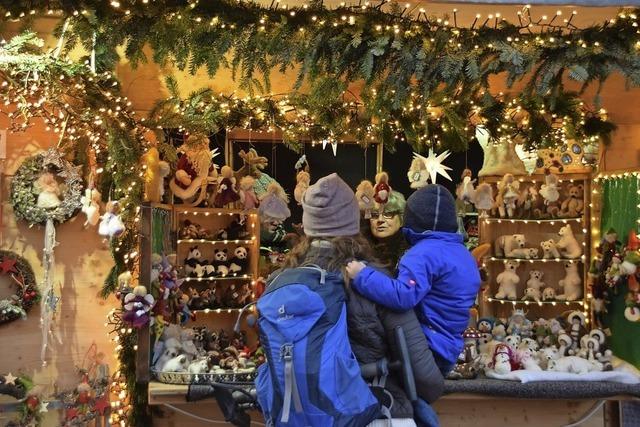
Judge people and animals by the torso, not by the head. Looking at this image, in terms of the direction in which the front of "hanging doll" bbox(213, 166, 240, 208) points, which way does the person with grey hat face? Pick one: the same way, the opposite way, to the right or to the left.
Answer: the opposite way

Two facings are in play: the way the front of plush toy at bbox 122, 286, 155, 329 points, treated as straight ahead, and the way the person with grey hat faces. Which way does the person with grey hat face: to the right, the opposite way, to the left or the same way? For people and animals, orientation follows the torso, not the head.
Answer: the opposite way

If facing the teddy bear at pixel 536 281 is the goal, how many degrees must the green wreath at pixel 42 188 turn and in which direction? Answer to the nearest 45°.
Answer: approximately 90° to its left

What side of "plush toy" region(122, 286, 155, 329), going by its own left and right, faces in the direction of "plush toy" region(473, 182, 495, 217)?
left

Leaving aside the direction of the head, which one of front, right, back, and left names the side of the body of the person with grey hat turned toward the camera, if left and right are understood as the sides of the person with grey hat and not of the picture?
back

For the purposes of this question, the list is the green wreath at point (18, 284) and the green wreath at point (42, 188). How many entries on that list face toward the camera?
2

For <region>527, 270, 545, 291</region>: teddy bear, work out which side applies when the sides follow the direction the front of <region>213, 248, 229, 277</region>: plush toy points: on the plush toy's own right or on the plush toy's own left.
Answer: on the plush toy's own left

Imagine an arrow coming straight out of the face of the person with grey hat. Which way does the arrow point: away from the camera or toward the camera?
away from the camera
